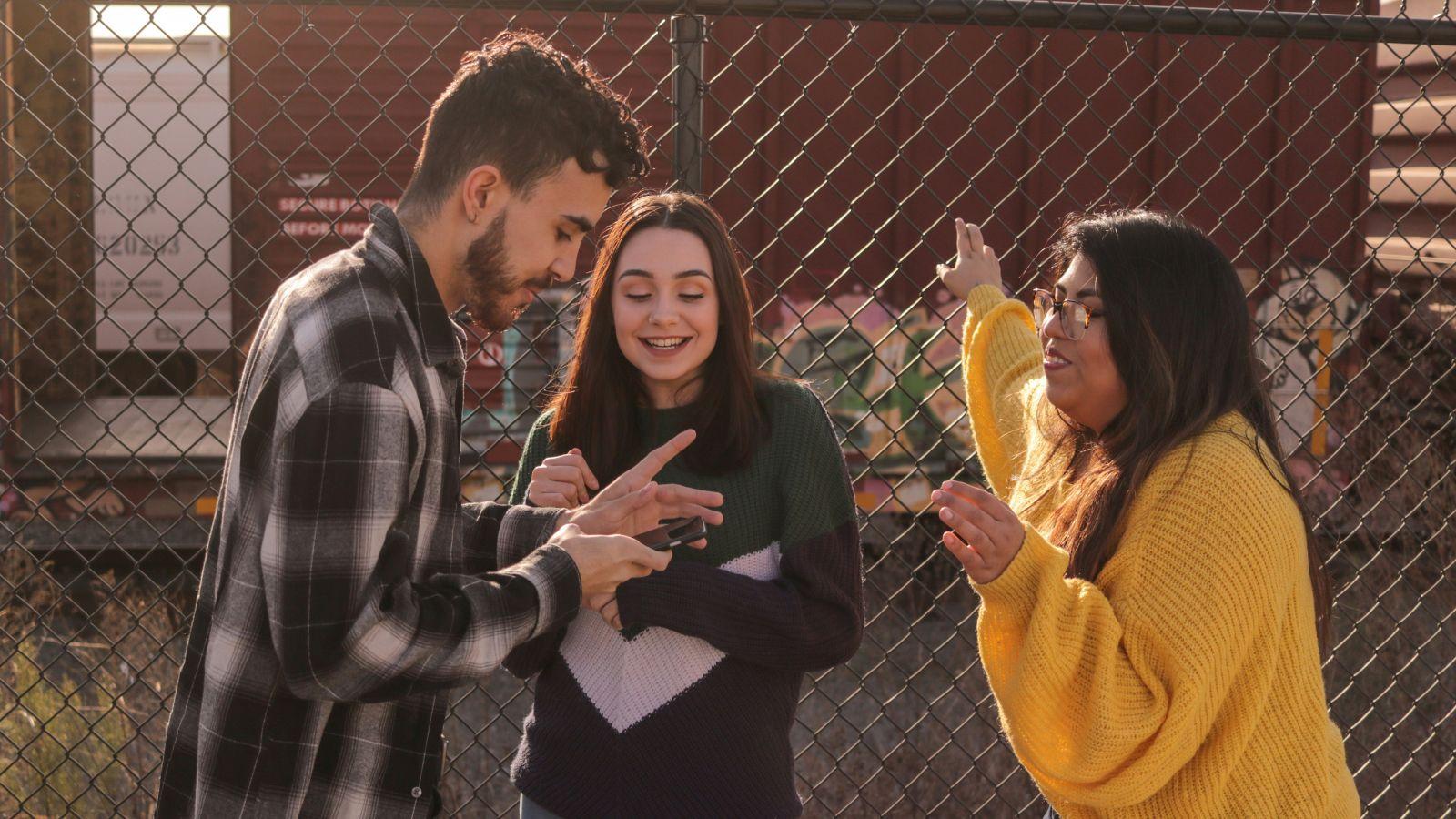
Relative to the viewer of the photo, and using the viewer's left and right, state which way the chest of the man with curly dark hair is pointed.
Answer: facing to the right of the viewer

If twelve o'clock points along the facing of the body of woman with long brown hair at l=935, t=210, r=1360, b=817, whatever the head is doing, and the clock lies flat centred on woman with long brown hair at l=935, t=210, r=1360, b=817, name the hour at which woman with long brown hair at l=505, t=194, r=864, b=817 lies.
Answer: woman with long brown hair at l=505, t=194, r=864, b=817 is roughly at 12 o'clock from woman with long brown hair at l=935, t=210, r=1360, b=817.

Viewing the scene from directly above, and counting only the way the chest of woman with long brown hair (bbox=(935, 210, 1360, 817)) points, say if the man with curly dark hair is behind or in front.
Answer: in front

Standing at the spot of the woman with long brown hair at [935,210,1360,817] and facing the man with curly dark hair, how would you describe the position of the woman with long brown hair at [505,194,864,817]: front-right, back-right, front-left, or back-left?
front-right

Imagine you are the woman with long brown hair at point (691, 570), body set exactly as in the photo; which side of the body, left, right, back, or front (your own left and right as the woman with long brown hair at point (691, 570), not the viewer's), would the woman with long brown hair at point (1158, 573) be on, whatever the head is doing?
left

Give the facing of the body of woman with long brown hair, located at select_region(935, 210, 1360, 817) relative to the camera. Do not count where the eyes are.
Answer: to the viewer's left

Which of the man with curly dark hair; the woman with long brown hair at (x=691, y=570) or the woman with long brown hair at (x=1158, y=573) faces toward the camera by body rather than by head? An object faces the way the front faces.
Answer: the woman with long brown hair at (x=691, y=570)

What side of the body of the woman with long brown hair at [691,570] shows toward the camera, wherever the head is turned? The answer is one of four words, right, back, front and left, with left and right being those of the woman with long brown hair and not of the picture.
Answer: front

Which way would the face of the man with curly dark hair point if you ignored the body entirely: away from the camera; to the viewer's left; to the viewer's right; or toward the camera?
to the viewer's right

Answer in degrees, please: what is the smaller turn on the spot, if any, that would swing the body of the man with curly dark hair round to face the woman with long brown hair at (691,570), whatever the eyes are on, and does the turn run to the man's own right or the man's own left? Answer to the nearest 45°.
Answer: approximately 45° to the man's own left

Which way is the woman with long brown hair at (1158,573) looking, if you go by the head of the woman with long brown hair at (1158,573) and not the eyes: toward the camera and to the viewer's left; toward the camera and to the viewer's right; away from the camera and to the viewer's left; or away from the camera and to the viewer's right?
toward the camera and to the viewer's left

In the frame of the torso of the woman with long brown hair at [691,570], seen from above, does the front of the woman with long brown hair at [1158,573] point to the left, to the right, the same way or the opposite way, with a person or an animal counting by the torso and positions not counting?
to the right

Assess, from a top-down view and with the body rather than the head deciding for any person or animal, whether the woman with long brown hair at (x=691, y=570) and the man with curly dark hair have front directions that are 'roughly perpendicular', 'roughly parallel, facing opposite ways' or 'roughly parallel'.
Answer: roughly perpendicular

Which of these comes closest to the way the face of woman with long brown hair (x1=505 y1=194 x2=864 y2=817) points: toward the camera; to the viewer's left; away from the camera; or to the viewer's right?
toward the camera

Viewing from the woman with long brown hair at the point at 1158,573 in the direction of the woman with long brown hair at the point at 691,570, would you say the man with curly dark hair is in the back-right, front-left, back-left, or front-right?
front-left

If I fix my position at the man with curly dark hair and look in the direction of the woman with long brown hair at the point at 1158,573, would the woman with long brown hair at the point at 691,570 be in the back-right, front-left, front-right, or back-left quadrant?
front-left
